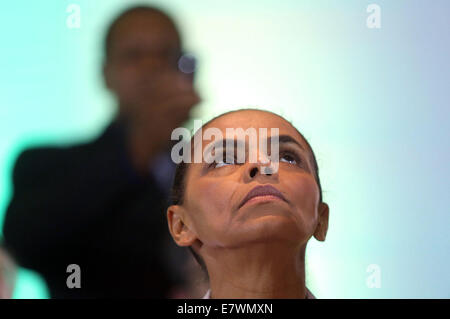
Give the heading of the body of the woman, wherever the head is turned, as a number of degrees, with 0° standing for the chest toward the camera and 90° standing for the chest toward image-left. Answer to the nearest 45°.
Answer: approximately 0°

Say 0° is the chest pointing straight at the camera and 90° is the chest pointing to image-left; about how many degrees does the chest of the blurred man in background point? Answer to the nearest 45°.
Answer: approximately 315°

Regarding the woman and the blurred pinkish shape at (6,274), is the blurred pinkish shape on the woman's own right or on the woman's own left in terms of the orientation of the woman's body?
on the woman's own right

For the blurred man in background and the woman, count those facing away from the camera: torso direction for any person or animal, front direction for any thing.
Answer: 0

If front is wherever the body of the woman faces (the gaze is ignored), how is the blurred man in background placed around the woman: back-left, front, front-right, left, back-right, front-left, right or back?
back-right

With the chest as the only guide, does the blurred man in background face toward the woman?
yes
